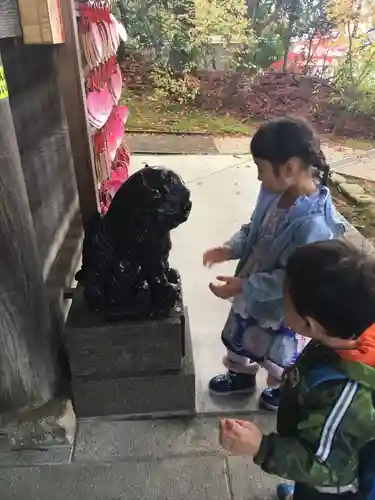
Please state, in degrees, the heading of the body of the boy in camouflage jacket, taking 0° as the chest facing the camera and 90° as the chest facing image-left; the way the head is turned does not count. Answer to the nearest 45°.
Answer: approximately 90°

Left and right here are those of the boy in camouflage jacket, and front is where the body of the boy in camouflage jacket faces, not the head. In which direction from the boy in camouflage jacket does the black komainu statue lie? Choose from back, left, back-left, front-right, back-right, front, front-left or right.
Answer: front-right

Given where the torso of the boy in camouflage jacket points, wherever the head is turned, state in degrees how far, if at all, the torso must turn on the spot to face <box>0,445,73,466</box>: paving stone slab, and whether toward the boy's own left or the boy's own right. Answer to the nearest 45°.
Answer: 0° — they already face it

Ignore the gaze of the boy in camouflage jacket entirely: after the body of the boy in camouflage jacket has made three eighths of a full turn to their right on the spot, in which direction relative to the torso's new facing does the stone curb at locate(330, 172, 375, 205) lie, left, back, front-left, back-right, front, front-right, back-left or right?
front-left

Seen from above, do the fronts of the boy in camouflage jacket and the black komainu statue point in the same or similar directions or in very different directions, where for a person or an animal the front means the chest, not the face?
very different directions

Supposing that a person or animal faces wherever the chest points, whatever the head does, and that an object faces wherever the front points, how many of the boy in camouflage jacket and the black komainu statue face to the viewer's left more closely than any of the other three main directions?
1

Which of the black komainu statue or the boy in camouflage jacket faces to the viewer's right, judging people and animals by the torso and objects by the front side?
the black komainu statue

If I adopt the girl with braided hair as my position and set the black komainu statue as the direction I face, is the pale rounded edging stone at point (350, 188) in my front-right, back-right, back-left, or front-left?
back-right

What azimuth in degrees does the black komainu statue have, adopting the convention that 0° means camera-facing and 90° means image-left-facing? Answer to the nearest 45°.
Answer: approximately 270°
